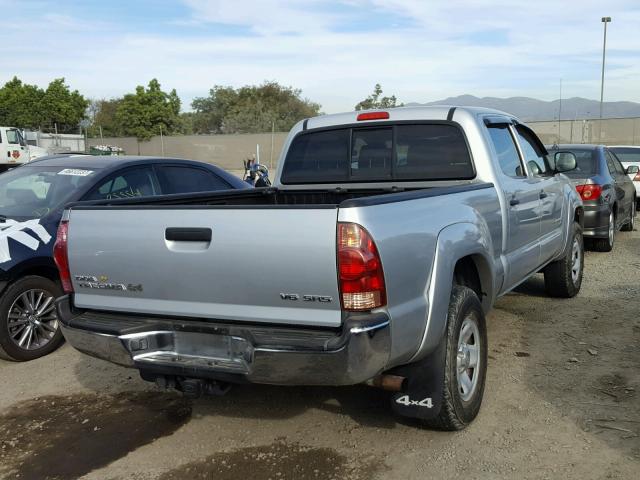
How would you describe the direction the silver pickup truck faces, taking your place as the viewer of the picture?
facing away from the viewer and to the right of the viewer

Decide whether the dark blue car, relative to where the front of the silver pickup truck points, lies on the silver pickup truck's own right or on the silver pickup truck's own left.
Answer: on the silver pickup truck's own left

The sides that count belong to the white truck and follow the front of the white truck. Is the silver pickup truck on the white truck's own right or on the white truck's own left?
on the white truck's own right

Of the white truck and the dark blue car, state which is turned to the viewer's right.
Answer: the white truck

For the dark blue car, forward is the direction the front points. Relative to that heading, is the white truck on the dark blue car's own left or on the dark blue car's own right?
on the dark blue car's own right

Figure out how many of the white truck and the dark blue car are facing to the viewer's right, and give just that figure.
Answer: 1

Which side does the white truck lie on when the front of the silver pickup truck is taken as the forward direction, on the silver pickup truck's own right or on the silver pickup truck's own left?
on the silver pickup truck's own left

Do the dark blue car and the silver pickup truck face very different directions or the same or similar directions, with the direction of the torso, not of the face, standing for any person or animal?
very different directions

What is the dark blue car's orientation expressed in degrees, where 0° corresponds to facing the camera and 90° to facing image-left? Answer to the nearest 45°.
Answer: approximately 45°
